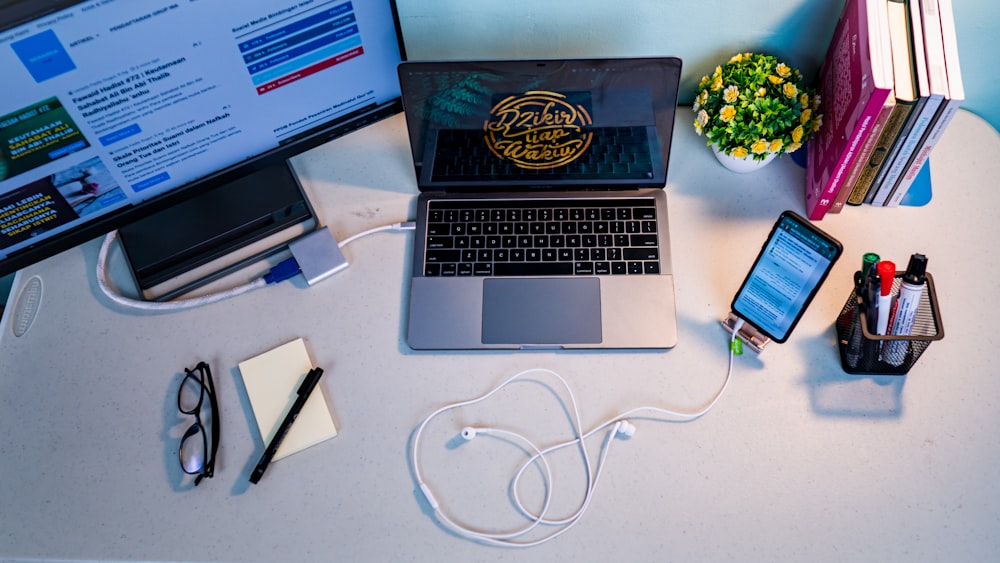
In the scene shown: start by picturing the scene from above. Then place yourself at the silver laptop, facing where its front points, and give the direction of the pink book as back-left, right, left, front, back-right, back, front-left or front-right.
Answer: left

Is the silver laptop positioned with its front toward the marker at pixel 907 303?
no

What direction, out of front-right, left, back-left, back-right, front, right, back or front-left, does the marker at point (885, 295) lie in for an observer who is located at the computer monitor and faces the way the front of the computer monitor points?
front

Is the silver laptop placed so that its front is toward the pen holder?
no

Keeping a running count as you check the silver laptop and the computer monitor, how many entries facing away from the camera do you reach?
0

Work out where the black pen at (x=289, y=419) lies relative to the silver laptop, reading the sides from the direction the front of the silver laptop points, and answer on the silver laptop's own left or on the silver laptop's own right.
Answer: on the silver laptop's own right

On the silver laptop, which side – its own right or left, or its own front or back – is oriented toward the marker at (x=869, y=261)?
left

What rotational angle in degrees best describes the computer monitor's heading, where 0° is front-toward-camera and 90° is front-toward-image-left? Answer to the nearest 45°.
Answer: approximately 315°

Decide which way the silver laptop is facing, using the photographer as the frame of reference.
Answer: facing the viewer
